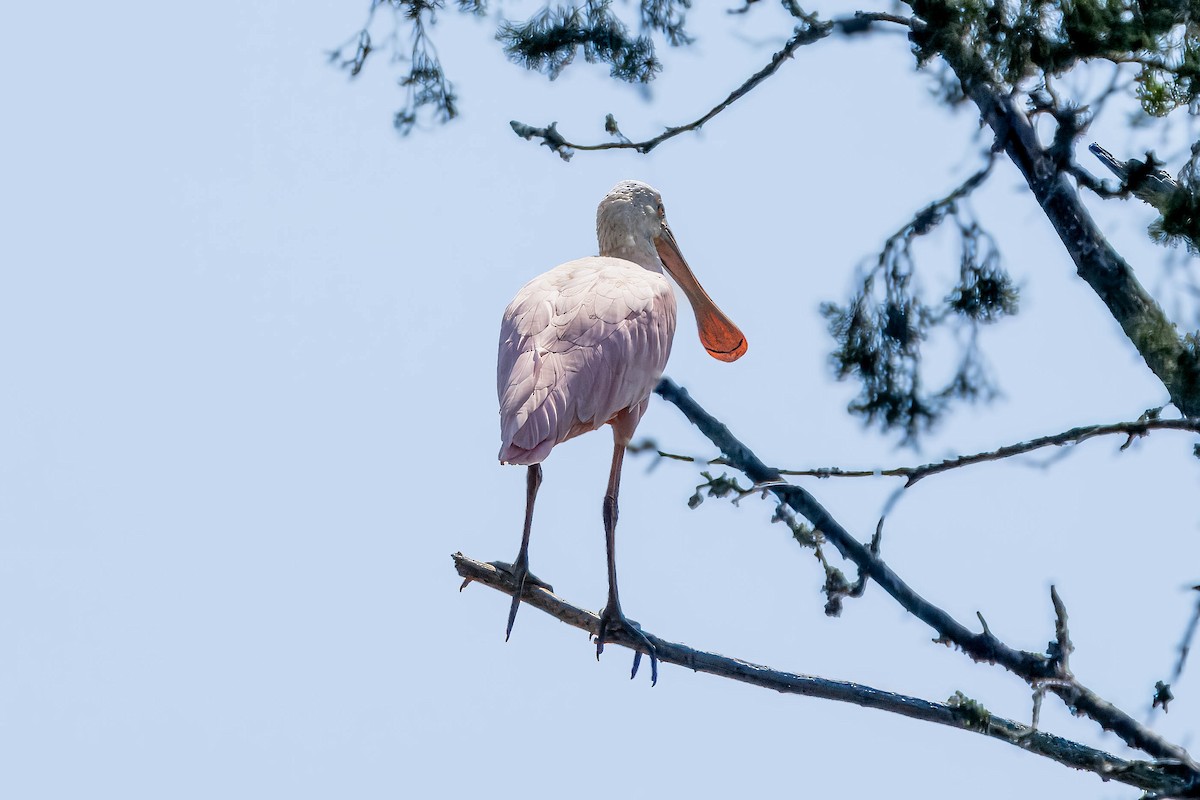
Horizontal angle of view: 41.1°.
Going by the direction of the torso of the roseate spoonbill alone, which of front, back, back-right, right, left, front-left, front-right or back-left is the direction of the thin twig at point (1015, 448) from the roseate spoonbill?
right

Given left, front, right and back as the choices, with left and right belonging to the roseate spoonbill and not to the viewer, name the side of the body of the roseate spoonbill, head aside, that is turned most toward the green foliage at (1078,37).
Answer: right

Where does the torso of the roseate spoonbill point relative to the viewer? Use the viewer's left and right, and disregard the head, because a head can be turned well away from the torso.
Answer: facing away from the viewer and to the right of the viewer
